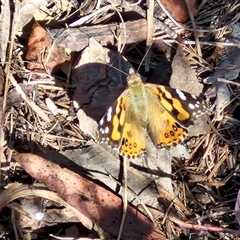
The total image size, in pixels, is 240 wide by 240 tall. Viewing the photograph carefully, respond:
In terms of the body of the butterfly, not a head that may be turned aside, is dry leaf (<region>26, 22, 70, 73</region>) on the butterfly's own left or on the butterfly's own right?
on the butterfly's own left

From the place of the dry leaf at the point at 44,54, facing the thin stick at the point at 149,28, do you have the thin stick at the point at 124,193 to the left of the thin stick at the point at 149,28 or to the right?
right

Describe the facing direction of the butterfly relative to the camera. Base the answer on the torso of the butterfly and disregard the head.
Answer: away from the camera
